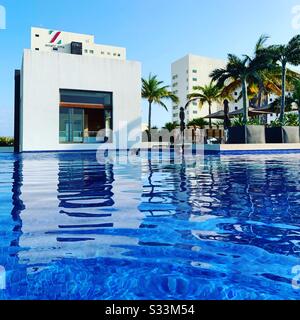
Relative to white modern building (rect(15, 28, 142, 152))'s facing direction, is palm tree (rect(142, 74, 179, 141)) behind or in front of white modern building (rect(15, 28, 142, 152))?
behind

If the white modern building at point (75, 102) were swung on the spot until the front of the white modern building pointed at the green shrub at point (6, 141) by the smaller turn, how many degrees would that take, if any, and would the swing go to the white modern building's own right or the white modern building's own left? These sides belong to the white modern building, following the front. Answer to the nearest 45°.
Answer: approximately 135° to the white modern building's own right

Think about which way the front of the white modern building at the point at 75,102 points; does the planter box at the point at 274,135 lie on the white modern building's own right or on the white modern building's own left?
on the white modern building's own left

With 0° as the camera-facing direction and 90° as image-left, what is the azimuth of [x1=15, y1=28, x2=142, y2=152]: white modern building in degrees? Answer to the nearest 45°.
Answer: approximately 0°

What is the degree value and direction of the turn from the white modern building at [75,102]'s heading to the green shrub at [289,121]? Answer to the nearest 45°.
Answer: approximately 90° to its left

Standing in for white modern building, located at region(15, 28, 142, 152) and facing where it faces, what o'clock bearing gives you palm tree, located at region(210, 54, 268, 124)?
The palm tree is roughly at 9 o'clock from the white modern building.

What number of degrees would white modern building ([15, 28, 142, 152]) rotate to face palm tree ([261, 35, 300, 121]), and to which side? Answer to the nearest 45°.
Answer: approximately 90° to its left

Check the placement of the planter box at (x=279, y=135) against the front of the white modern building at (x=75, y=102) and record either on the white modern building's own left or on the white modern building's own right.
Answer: on the white modern building's own left
